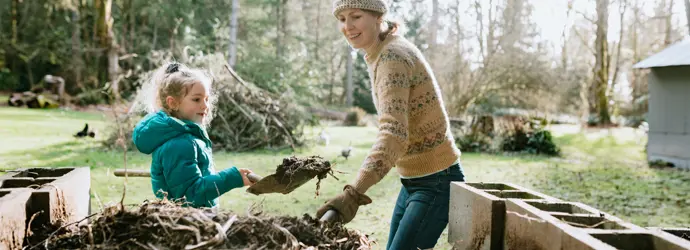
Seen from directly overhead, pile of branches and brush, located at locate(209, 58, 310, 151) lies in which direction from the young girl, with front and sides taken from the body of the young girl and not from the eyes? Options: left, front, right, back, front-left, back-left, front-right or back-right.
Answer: left

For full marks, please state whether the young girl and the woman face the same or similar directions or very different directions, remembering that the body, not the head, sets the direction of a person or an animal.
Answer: very different directions

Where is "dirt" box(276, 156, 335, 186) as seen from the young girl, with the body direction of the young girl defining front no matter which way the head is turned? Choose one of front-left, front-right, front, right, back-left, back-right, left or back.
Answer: front-right

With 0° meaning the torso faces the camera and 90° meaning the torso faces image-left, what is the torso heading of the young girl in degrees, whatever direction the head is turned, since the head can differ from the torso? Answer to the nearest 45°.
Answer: approximately 270°

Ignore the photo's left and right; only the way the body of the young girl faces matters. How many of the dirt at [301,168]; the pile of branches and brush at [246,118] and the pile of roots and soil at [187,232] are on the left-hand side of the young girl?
1

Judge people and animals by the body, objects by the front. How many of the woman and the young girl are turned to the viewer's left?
1

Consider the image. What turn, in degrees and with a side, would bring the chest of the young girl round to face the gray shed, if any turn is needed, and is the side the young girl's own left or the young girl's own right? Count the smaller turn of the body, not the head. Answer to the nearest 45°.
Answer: approximately 45° to the young girl's own left

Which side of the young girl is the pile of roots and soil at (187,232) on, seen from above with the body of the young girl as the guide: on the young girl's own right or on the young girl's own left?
on the young girl's own right

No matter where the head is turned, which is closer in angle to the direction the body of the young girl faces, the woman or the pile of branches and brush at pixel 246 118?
the woman

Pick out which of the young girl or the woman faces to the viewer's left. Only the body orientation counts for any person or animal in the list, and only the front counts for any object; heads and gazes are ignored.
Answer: the woman

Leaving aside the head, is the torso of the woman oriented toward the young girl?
yes

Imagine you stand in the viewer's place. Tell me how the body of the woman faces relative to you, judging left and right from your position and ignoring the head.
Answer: facing to the left of the viewer

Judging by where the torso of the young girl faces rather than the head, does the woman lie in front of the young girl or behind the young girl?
in front
